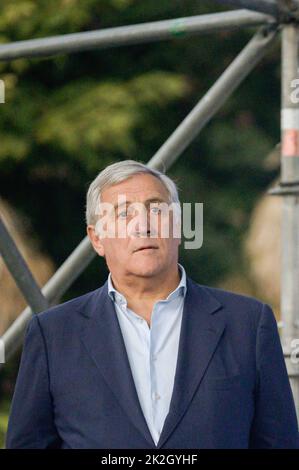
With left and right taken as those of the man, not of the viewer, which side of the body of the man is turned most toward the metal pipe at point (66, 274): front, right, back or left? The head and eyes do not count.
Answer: back

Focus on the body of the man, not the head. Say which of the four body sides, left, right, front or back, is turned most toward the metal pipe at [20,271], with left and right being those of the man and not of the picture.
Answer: back

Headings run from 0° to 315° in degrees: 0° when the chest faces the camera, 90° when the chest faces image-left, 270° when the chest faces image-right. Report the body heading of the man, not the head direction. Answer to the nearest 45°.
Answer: approximately 0°

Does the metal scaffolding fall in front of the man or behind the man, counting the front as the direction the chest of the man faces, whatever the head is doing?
behind
